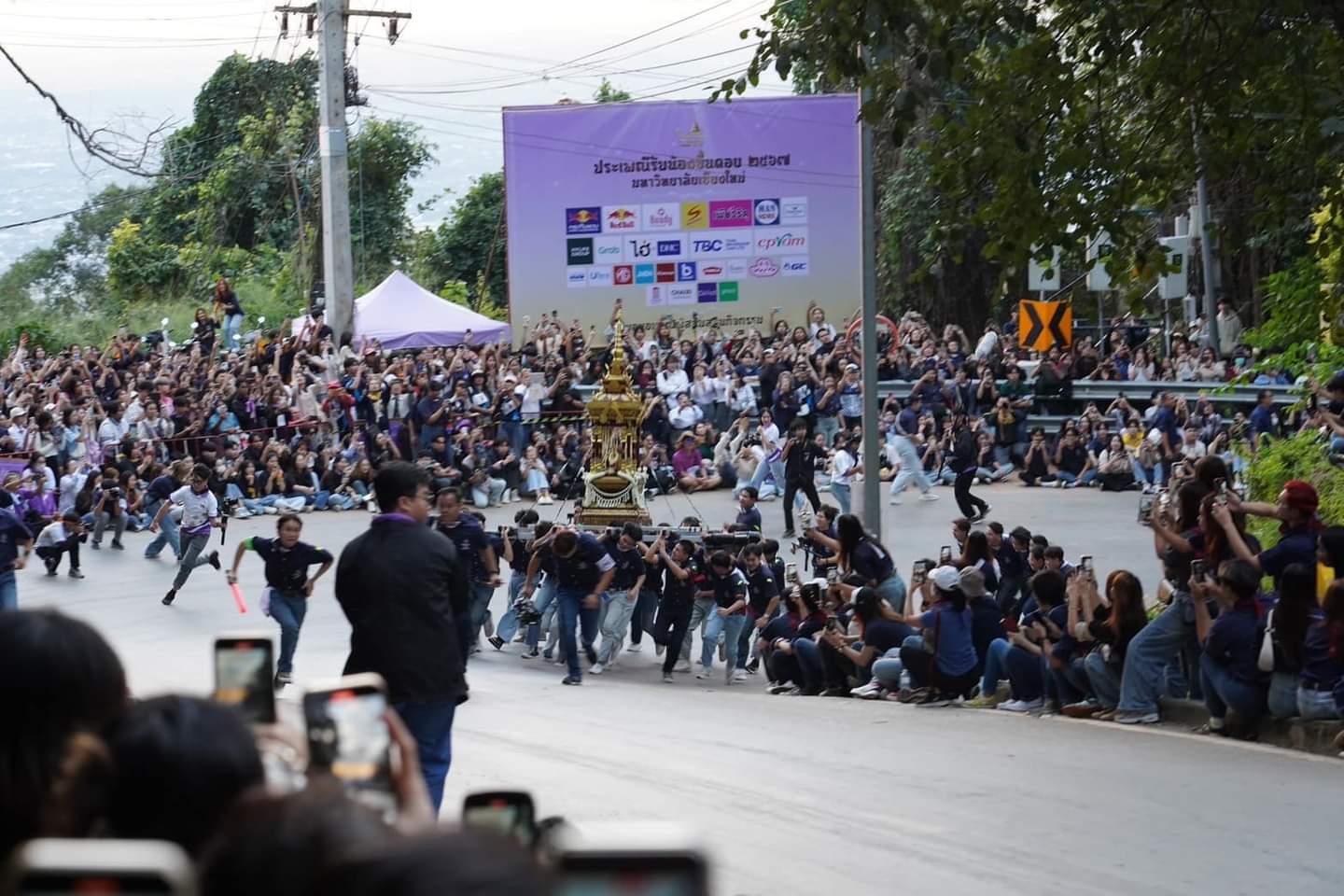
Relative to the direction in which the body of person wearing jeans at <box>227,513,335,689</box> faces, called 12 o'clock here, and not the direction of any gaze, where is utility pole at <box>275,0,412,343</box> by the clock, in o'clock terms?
The utility pole is roughly at 6 o'clock from the person wearing jeans.

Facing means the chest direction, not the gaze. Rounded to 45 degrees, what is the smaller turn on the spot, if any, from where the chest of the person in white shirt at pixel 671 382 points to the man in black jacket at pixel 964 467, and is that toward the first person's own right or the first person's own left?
approximately 45° to the first person's own left

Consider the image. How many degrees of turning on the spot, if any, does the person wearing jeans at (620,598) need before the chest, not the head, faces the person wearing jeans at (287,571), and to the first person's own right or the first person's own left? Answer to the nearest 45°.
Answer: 0° — they already face them

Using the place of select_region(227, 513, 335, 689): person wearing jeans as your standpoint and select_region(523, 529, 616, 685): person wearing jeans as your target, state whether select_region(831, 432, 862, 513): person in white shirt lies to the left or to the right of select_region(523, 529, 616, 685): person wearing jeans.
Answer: left
